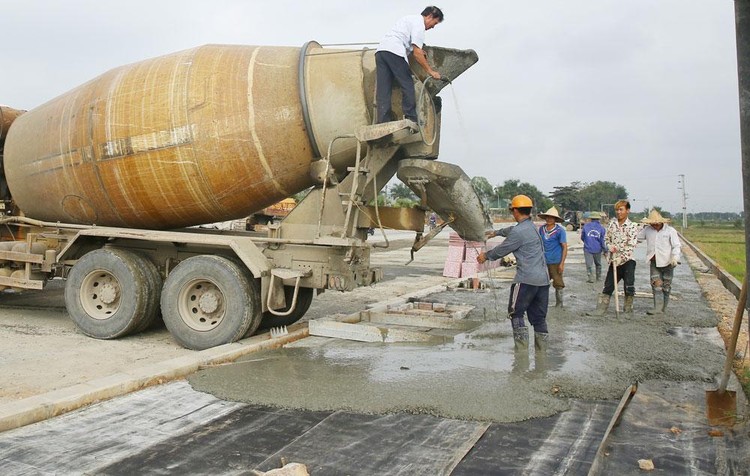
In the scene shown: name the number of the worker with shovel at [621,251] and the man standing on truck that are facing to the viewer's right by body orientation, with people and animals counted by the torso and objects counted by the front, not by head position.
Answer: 1

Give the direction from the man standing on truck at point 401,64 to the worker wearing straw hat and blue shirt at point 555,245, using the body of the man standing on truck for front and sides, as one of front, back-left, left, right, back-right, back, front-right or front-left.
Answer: front-left

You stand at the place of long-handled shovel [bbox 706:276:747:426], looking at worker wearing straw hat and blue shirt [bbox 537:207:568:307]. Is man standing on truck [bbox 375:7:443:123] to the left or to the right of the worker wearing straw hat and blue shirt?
left

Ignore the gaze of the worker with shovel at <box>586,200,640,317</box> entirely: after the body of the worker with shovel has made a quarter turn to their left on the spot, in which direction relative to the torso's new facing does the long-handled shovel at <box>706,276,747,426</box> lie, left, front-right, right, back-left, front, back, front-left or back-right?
front-right

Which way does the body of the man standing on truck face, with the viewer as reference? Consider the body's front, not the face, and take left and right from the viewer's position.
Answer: facing to the right of the viewer

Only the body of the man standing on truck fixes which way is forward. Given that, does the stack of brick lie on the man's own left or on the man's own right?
on the man's own left

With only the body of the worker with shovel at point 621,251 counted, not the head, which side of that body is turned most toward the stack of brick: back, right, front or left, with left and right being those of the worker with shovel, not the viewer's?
right

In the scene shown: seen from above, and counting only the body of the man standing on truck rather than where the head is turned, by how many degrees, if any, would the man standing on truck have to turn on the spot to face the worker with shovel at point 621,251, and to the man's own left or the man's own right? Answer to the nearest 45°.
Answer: approximately 45° to the man's own left

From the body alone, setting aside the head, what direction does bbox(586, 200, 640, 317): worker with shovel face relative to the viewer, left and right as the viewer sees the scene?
facing the viewer and to the left of the viewer

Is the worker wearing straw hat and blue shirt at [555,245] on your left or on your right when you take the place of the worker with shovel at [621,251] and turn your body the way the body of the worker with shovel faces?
on your right
